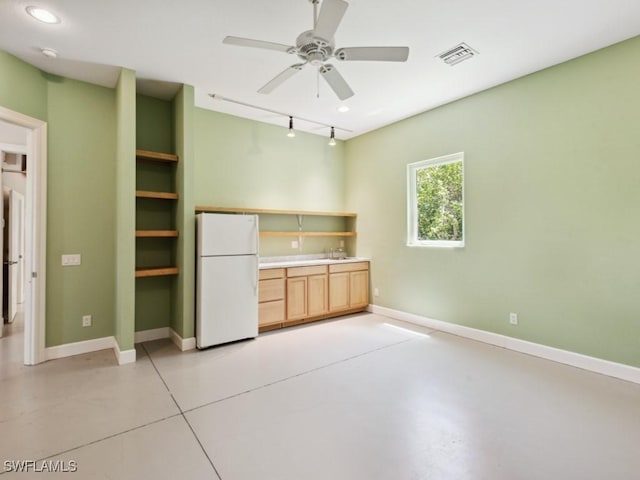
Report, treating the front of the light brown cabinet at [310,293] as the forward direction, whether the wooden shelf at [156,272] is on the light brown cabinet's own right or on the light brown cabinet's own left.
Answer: on the light brown cabinet's own right

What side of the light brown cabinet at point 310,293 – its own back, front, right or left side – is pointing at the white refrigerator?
right

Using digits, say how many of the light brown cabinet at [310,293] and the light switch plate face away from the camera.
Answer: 0

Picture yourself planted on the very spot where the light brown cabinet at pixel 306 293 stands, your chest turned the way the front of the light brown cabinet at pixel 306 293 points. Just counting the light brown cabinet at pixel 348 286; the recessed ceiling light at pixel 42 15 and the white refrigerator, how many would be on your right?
2

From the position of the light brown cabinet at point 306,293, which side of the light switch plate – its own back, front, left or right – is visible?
left

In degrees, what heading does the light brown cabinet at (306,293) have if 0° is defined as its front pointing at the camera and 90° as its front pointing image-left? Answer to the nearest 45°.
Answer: approximately 315°

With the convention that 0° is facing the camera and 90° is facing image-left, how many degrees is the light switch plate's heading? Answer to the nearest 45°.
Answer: approximately 0°

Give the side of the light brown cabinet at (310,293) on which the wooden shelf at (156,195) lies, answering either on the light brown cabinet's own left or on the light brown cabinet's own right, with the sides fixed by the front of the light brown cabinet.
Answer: on the light brown cabinet's own right

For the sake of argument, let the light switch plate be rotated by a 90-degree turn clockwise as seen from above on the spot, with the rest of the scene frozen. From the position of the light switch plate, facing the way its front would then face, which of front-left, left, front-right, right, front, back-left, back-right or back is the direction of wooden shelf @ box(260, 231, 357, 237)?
back

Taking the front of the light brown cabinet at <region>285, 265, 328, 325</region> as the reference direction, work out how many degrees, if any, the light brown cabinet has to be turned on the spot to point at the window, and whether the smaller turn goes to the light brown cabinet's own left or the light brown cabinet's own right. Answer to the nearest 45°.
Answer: approximately 45° to the light brown cabinet's own left

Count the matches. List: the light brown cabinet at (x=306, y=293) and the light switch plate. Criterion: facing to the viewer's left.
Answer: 0

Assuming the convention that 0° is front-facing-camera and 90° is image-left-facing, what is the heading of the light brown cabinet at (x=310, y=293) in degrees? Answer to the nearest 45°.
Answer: approximately 315°
